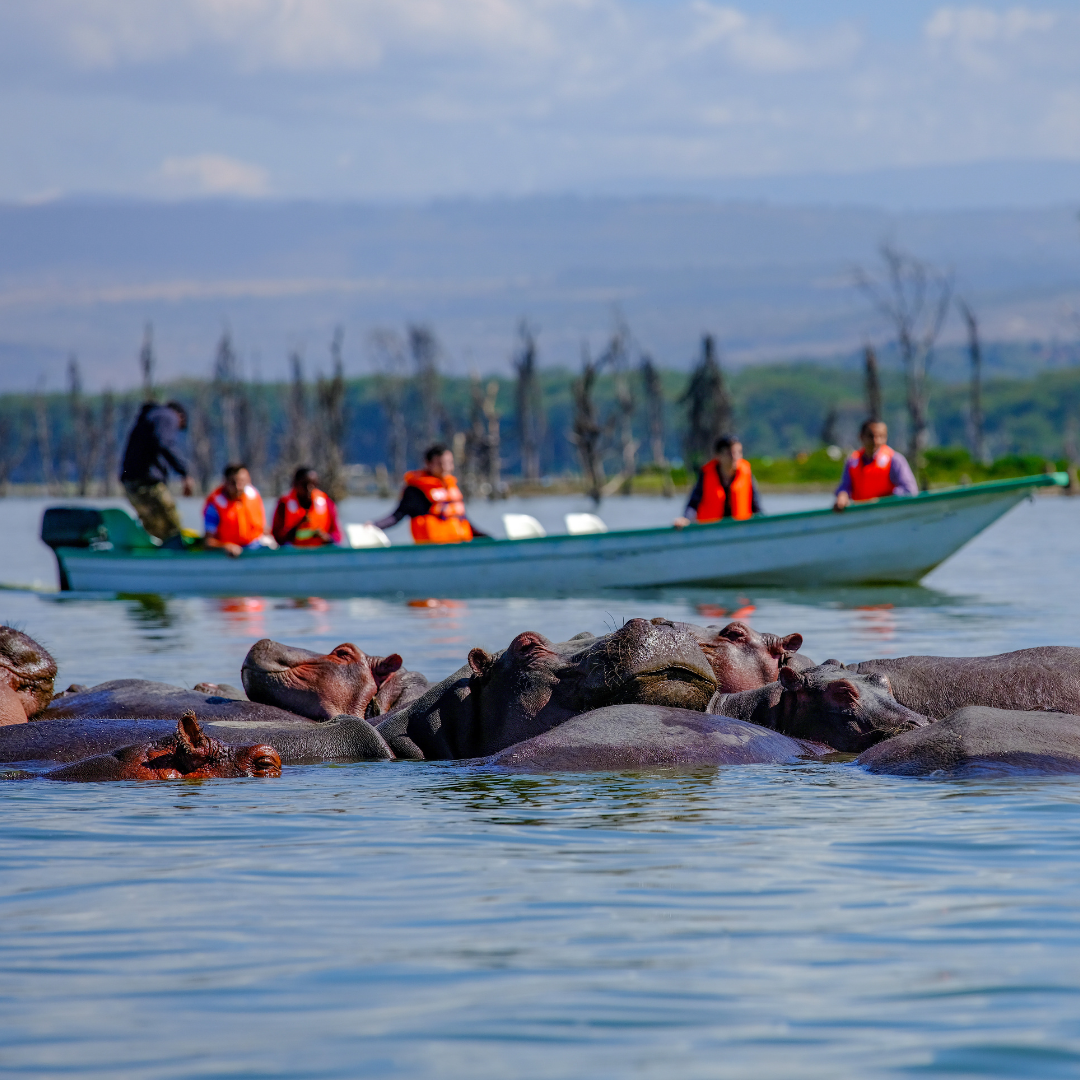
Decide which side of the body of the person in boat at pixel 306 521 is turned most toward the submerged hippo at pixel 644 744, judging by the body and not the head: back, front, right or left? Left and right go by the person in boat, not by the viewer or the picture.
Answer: front

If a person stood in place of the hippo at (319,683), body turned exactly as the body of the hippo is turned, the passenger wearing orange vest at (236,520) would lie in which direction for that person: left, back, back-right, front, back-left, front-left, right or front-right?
right

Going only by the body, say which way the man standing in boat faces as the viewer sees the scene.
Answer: to the viewer's right

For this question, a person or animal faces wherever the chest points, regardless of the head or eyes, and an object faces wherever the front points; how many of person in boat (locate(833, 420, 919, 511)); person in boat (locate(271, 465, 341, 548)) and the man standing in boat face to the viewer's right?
1

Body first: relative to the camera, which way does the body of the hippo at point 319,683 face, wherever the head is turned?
to the viewer's left

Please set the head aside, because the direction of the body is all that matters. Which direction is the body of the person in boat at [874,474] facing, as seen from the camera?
toward the camera

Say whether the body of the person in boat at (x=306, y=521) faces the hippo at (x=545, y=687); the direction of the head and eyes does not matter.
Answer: yes

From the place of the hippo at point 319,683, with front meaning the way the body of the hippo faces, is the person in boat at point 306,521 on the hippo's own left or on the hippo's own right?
on the hippo's own right

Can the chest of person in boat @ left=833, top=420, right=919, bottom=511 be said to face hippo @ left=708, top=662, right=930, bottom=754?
yes

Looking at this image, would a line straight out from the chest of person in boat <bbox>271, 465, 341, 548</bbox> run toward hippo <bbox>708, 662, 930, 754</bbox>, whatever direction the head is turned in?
yes

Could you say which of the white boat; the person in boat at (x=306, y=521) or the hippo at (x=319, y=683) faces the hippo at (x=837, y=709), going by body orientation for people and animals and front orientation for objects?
the person in boat

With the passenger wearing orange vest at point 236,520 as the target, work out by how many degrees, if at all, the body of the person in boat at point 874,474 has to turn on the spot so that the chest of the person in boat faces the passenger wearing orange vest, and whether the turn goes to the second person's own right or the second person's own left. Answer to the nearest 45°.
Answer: approximately 90° to the second person's own right

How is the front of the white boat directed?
to the viewer's right

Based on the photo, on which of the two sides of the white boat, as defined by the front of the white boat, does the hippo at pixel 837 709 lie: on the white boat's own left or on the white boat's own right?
on the white boat's own right

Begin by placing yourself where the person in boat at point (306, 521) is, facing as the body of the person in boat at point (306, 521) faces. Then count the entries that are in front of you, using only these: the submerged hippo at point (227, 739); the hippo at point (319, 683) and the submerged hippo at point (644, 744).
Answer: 3

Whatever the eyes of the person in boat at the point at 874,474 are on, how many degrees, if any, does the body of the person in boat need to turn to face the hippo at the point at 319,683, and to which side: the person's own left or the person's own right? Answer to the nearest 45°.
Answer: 0° — they already face it

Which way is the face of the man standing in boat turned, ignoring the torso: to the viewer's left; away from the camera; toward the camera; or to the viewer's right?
to the viewer's right

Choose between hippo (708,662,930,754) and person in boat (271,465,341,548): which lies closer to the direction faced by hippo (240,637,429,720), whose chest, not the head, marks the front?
the person in boat

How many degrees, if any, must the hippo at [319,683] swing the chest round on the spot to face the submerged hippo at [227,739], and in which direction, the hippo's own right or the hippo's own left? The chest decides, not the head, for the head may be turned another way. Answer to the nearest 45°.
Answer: approximately 45° to the hippo's own left
